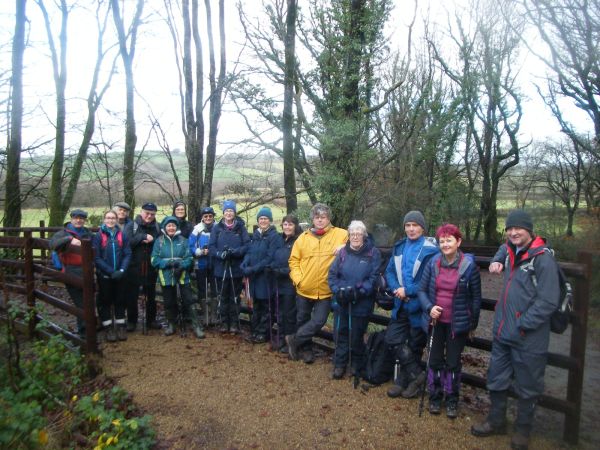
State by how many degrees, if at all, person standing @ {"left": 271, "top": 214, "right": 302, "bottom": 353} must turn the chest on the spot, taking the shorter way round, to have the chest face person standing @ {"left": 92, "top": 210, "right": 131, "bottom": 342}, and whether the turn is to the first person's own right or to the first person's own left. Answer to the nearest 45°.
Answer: approximately 90° to the first person's own right

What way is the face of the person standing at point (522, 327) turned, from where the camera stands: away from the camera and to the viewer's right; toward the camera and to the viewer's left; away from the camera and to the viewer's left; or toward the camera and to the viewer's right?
toward the camera and to the viewer's left

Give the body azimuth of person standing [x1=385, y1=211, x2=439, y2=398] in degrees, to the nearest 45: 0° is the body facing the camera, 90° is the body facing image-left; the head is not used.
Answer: approximately 45°

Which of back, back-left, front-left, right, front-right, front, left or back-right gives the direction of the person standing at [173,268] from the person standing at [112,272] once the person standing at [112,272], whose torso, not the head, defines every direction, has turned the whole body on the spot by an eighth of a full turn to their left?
front-left

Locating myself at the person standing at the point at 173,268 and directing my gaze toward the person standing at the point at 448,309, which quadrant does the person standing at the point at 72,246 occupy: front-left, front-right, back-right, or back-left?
back-right

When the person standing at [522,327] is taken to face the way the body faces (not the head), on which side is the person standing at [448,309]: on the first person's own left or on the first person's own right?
on the first person's own right

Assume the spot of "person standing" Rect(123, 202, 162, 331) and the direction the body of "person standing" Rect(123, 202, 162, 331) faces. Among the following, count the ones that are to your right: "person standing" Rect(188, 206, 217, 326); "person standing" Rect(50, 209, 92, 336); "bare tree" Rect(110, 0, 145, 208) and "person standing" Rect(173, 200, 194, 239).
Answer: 1

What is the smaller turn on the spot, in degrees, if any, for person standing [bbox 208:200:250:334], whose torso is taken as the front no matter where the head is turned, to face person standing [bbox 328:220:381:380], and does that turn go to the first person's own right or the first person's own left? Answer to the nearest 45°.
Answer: approximately 45° to the first person's own left

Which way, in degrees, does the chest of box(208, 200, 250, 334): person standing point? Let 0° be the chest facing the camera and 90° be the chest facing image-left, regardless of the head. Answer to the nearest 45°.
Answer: approximately 0°

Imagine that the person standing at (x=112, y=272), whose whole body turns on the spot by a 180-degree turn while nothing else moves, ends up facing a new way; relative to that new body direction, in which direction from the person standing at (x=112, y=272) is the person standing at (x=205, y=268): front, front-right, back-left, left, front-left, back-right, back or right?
right

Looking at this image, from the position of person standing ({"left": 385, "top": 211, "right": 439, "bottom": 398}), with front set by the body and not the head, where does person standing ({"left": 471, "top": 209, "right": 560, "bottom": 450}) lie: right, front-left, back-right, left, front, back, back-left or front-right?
left

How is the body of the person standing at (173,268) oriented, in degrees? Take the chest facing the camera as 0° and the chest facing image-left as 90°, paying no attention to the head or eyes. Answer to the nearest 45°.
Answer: approximately 0°
